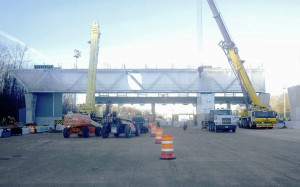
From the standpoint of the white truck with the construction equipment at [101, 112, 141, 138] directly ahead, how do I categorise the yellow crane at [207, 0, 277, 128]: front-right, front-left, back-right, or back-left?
back-right

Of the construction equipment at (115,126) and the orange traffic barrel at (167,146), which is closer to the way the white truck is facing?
the orange traffic barrel

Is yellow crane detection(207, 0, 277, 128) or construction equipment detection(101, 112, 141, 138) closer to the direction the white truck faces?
the construction equipment

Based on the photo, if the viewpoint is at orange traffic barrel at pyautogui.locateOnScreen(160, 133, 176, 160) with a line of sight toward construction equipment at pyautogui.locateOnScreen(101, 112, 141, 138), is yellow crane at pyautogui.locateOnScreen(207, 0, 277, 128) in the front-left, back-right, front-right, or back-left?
front-right

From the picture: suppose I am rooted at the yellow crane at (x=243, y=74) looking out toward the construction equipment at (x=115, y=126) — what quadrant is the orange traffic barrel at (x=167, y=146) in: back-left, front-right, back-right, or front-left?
front-left

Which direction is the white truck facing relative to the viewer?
toward the camera

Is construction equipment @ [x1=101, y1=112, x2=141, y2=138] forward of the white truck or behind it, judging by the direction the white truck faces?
forward

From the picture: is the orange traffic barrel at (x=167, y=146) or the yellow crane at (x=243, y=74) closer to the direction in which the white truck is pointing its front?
the orange traffic barrel

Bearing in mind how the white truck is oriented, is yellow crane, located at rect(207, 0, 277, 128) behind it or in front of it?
behind

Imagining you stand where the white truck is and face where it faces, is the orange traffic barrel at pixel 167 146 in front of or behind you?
in front
